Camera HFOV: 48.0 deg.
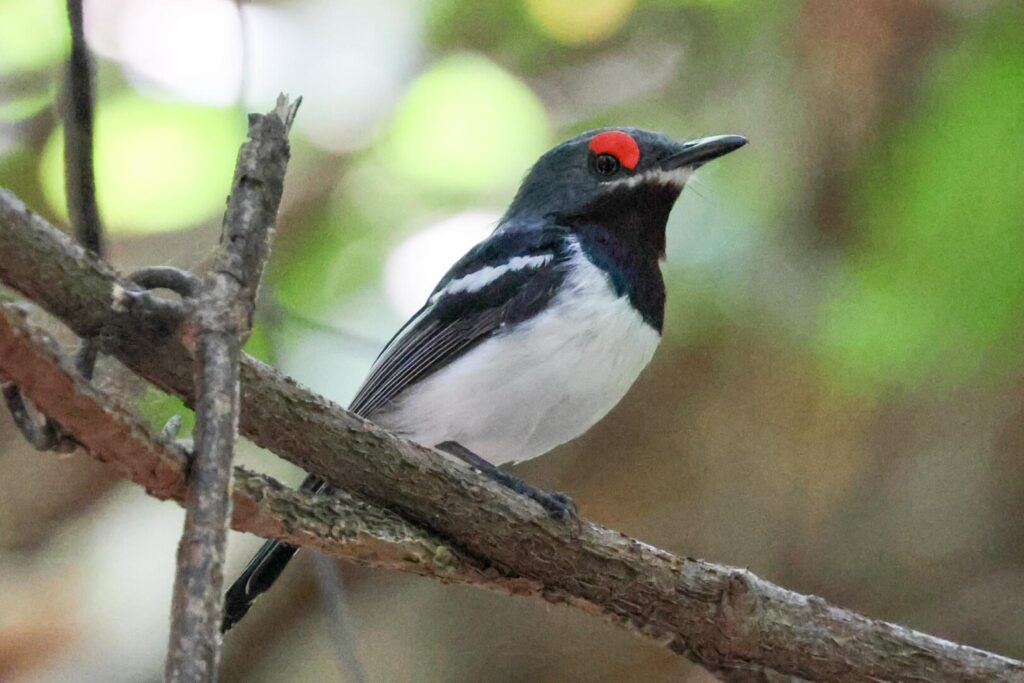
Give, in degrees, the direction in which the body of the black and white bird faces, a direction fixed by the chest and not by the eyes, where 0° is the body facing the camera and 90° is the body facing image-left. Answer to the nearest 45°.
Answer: approximately 270°

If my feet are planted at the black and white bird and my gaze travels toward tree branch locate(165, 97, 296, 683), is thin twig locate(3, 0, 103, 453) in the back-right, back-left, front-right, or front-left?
front-right

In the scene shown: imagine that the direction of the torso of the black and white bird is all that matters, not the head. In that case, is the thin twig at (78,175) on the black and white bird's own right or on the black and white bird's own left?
on the black and white bird's own right

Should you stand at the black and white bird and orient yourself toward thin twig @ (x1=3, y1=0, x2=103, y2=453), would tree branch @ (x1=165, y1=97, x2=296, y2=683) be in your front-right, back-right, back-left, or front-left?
front-left

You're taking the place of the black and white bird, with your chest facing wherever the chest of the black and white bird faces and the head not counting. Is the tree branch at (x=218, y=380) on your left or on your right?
on your right
